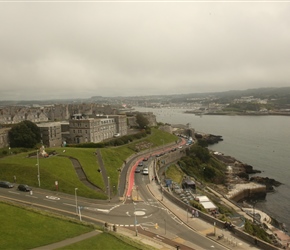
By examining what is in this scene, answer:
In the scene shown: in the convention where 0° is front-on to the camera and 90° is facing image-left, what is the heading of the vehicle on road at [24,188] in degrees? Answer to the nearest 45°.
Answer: approximately 315°

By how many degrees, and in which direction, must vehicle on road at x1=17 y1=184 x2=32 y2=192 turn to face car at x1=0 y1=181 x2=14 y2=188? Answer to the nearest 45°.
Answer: approximately 180°
